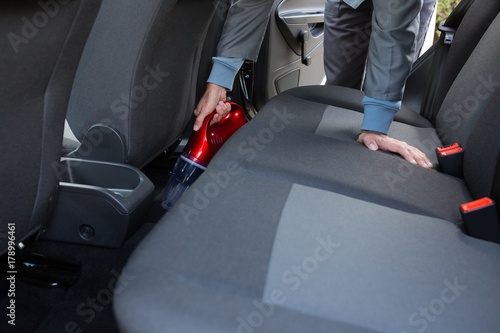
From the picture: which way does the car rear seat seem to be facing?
to the viewer's left
